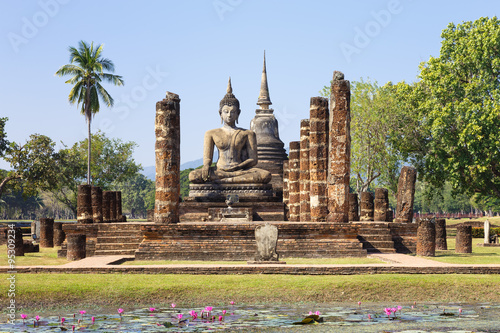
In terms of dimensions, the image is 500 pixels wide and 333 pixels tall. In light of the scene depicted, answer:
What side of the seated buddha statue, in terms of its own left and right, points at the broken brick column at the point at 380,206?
left

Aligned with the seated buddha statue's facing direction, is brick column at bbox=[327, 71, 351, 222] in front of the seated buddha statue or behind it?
in front

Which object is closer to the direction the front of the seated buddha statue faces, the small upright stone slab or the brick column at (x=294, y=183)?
the small upright stone slab

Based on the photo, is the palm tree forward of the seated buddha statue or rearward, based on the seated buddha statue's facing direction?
rearward

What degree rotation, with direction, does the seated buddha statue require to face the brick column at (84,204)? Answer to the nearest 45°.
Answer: approximately 45° to its right

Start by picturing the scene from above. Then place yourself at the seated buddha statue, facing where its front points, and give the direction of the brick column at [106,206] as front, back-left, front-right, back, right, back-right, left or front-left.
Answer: right

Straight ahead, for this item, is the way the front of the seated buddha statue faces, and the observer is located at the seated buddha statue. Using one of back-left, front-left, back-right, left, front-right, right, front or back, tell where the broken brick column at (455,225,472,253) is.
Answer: front-left

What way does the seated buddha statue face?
toward the camera

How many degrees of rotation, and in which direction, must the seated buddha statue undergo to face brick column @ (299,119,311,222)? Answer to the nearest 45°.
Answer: approximately 45° to its left

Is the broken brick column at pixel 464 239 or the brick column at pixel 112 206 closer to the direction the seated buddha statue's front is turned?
the broken brick column

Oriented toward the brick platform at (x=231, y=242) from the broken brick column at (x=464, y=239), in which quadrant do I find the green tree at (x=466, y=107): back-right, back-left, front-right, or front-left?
back-right

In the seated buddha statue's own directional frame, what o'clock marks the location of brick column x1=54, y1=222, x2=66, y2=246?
The brick column is roughly at 3 o'clock from the seated buddha statue.

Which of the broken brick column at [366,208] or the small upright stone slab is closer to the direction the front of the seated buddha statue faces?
the small upright stone slab

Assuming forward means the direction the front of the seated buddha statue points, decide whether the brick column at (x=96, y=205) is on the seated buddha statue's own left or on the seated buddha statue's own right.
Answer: on the seated buddha statue's own right

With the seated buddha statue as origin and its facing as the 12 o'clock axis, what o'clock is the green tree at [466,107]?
The green tree is roughly at 8 o'clock from the seated buddha statue.

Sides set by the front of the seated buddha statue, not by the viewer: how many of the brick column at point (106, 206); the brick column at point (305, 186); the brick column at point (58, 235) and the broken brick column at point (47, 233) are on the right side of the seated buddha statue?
3
